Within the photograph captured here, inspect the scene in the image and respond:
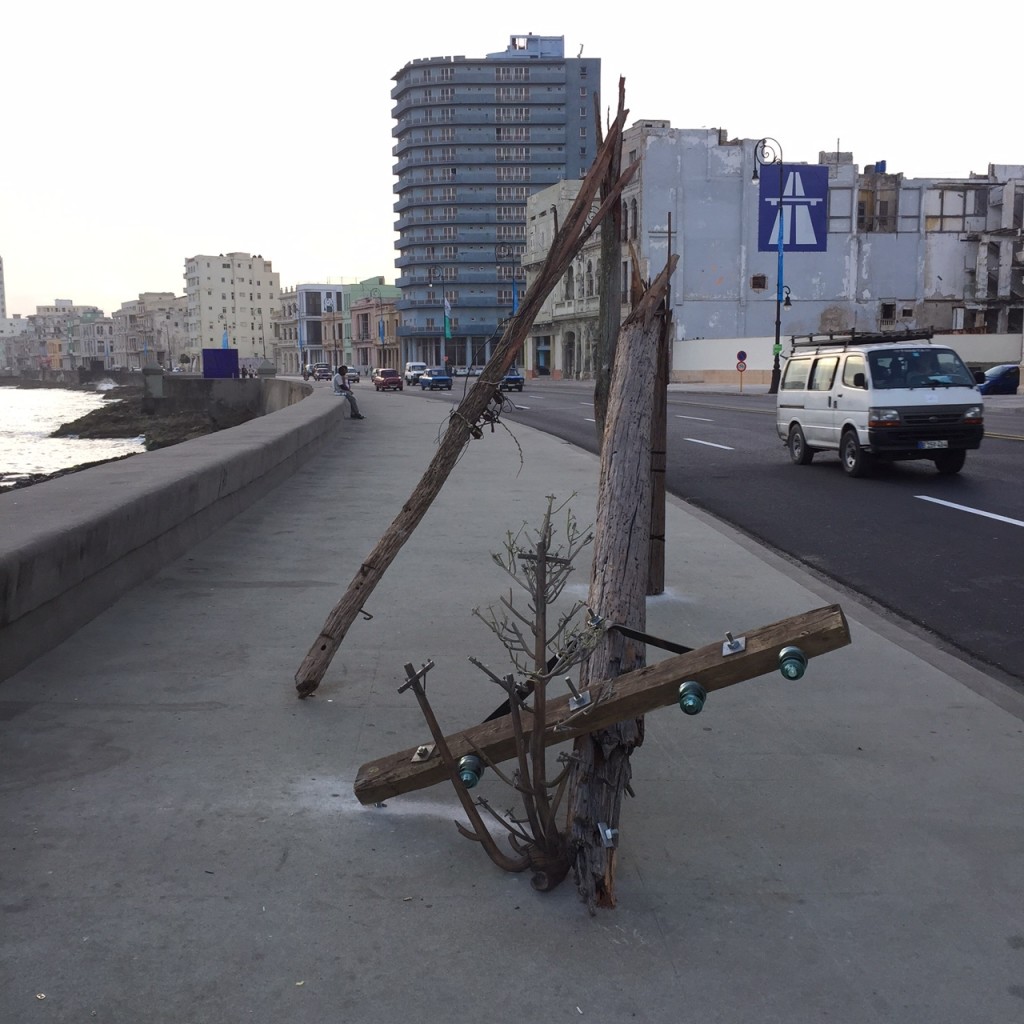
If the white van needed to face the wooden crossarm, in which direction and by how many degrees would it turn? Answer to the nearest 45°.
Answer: approximately 45° to its right

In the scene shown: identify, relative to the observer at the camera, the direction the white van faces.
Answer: facing the viewer and to the right of the viewer

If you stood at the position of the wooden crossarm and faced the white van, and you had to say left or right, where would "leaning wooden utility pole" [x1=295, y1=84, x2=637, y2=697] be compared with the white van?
left

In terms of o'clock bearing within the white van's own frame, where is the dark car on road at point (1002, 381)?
The dark car on road is roughly at 8 o'clock from the white van.

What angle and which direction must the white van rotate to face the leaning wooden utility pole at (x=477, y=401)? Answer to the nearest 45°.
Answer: approximately 45° to its right

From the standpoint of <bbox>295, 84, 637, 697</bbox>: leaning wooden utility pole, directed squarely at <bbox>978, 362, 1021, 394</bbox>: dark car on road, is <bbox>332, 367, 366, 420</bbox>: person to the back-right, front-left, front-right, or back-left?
front-left

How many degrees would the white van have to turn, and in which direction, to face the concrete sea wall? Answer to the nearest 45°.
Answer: approximately 90° to its right

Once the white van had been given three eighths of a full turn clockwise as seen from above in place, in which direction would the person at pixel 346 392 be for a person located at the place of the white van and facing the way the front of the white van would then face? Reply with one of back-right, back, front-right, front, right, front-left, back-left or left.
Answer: front-right

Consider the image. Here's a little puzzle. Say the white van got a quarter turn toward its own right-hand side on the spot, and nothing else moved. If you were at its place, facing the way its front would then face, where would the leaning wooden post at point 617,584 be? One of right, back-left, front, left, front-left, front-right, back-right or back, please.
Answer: front-left
